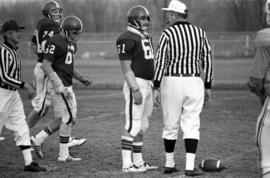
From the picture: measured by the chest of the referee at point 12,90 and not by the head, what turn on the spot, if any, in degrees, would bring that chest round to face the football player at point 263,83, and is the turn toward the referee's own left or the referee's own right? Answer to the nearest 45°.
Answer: approximately 45° to the referee's own right

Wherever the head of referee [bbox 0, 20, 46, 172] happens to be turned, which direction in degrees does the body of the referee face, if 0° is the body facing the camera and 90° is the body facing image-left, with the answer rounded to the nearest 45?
approximately 270°

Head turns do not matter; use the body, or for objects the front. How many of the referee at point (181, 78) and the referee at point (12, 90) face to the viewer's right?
1

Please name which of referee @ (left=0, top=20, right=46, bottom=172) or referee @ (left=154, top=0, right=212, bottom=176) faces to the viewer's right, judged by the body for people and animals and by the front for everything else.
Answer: referee @ (left=0, top=20, right=46, bottom=172)

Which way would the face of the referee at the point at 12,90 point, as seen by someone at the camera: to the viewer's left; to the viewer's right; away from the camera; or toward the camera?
to the viewer's right
